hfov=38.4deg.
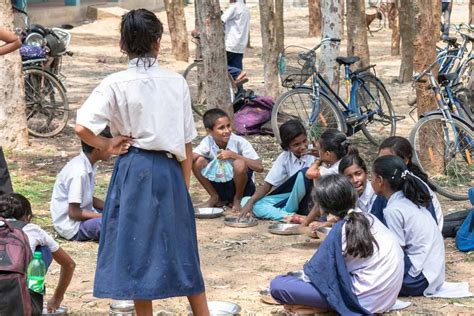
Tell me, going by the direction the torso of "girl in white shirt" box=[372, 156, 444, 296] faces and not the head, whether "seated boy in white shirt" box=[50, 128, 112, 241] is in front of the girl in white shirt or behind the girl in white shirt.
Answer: in front

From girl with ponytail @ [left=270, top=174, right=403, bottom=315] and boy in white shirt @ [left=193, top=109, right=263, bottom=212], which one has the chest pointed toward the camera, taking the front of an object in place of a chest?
the boy in white shirt

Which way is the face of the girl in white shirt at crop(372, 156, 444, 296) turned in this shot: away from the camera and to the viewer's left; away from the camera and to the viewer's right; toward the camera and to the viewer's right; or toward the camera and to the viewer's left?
away from the camera and to the viewer's left

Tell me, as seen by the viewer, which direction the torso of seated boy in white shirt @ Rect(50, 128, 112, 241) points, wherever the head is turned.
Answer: to the viewer's right

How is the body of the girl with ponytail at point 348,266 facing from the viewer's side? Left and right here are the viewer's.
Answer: facing away from the viewer and to the left of the viewer

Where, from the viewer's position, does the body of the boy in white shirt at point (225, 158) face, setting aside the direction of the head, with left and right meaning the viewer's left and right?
facing the viewer

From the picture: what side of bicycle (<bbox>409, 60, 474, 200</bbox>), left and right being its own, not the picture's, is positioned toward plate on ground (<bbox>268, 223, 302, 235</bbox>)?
front

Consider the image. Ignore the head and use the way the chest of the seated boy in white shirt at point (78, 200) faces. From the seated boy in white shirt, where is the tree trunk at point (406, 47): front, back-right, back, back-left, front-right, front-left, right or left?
front-left

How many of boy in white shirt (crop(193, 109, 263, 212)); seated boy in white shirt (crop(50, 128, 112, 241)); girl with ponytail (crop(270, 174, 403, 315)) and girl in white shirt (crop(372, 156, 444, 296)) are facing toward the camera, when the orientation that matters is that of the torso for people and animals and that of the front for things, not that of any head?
1

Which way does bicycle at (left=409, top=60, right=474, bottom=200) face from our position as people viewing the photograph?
facing the viewer and to the left of the viewer

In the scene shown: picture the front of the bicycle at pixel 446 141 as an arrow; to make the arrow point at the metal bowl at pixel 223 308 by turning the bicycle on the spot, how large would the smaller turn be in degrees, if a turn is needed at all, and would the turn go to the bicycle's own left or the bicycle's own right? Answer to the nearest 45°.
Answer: approximately 45° to the bicycle's own left

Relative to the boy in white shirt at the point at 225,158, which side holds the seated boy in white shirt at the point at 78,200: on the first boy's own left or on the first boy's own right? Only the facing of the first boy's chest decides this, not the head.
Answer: on the first boy's own right

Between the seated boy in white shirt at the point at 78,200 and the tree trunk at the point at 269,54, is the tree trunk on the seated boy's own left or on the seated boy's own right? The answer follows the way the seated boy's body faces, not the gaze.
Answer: on the seated boy's own left

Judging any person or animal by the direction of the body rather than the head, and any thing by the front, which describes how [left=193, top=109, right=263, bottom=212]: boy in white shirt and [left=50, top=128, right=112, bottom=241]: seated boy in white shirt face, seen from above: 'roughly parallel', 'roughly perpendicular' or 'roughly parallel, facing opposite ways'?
roughly perpendicular

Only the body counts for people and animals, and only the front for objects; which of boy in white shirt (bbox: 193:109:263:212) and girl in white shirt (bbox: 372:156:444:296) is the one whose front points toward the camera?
the boy in white shirt

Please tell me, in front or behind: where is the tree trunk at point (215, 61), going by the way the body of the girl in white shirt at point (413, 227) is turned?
in front
